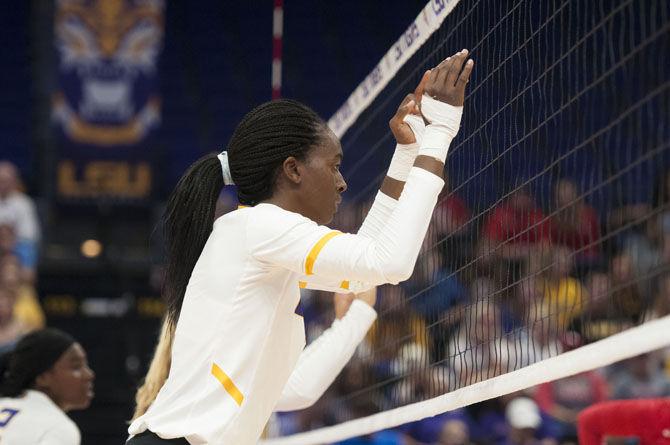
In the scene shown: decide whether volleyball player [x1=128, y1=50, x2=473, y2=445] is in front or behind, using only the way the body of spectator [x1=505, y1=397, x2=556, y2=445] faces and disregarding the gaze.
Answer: in front

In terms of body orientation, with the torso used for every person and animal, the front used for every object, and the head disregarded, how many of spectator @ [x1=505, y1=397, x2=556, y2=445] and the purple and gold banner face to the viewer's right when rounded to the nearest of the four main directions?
0

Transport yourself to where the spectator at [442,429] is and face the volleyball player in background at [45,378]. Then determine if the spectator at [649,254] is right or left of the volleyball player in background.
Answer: left

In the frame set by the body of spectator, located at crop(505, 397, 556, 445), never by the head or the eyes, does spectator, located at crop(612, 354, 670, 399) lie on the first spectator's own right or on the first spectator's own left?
on the first spectator's own left

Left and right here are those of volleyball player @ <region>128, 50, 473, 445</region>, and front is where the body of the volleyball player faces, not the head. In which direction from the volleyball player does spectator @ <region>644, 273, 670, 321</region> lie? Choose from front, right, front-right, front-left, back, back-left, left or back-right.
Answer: front-left

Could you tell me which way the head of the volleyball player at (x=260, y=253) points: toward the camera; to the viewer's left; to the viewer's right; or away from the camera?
to the viewer's right

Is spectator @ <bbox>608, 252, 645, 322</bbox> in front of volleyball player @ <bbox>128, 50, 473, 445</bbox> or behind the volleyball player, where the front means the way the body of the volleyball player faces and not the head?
in front

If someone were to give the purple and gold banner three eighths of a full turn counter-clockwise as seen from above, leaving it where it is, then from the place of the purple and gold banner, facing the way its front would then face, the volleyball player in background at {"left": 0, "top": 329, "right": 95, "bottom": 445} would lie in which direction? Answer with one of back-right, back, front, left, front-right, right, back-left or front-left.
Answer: back-right

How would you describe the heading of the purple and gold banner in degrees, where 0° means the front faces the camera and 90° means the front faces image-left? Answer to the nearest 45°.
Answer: approximately 0°

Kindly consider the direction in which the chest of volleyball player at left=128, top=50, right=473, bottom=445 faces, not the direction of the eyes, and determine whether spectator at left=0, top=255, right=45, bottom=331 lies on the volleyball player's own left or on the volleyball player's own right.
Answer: on the volleyball player's own left

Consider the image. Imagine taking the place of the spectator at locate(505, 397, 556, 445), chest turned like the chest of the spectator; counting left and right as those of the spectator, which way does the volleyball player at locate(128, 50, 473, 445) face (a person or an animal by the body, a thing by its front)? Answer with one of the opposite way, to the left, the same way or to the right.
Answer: to the left

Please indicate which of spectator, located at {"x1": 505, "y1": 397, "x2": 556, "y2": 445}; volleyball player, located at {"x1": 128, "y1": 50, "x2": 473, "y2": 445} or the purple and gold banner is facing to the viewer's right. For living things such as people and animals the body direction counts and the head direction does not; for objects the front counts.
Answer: the volleyball player

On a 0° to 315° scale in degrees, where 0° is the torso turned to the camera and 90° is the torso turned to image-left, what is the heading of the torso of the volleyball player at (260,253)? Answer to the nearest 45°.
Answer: approximately 270°

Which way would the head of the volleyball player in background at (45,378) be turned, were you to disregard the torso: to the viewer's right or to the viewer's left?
to the viewer's right

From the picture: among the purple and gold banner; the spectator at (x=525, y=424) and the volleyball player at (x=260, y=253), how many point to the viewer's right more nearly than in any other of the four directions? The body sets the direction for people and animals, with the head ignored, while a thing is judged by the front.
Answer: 1
